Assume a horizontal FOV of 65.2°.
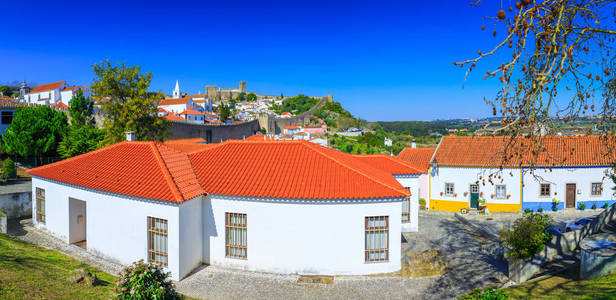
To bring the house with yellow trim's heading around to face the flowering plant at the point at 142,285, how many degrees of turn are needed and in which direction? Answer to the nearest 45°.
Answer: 0° — it already faces it

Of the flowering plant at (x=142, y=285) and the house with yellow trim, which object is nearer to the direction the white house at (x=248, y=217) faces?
the flowering plant

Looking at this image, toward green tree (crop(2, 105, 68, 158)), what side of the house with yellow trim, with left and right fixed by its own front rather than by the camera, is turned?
right

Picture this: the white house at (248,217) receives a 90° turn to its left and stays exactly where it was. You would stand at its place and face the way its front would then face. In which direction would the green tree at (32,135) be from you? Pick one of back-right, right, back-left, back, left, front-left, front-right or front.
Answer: back

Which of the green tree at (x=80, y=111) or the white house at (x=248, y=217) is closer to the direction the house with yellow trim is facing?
the white house

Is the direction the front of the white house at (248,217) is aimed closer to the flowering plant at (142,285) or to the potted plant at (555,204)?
the flowering plant

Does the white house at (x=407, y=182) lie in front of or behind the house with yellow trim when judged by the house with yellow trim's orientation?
in front

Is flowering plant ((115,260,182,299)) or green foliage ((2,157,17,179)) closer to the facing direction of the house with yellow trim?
the flowering plant

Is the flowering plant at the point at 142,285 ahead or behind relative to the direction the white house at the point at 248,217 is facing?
ahead

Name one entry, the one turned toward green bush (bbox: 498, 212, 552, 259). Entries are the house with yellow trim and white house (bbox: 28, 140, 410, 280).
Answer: the house with yellow trim

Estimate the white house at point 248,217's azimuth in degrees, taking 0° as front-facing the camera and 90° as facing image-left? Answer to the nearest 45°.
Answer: approximately 45°
